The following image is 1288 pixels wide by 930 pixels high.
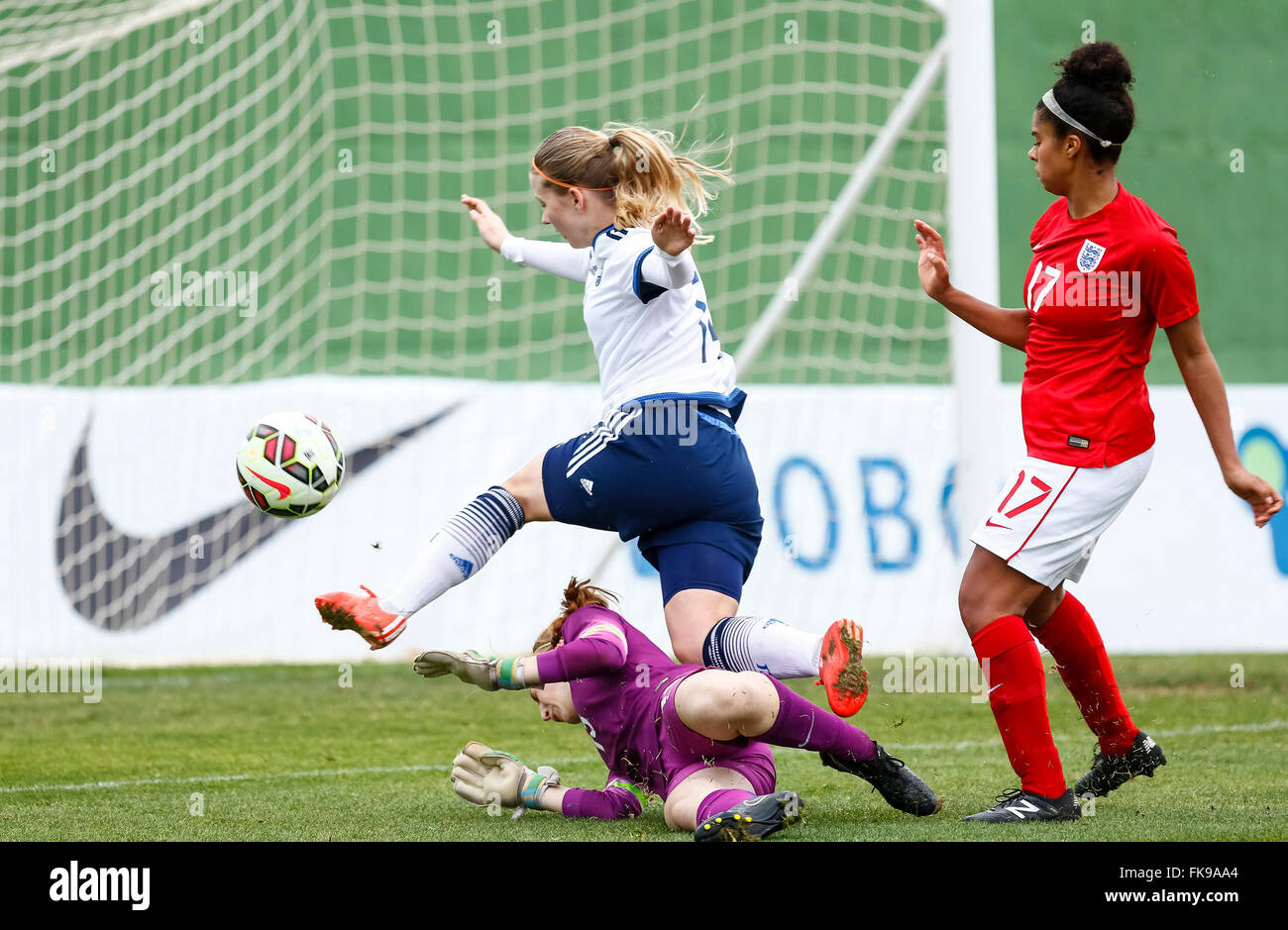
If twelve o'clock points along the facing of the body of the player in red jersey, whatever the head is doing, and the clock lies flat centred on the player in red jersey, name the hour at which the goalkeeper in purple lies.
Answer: The goalkeeper in purple is roughly at 1 o'clock from the player in red jersey.

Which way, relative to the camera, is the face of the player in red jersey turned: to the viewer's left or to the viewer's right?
to the viewer's left

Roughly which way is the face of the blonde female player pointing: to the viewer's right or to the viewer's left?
to the viewer's left

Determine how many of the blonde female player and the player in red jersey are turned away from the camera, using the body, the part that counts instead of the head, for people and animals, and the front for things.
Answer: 0

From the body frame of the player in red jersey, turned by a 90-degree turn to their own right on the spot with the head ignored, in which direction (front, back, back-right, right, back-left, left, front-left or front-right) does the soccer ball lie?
front-left

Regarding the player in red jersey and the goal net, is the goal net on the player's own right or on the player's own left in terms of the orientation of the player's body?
on the player's own right

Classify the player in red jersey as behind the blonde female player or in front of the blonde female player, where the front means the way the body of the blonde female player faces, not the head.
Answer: behind

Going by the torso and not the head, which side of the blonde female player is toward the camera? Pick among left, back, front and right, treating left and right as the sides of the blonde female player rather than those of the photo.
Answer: left

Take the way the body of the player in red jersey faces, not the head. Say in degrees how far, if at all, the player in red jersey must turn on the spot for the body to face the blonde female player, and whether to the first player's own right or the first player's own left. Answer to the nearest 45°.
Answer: approximately 45° to the first player's own right
